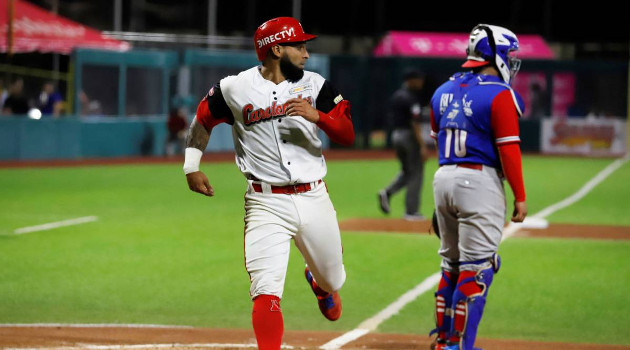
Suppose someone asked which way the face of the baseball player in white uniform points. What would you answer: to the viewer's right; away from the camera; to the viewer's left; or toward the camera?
to the viewer's right

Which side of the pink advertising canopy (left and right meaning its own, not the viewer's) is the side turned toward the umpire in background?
front

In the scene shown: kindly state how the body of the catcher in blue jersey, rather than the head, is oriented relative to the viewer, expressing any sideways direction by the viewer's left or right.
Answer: facing away from the viewer and to the right of the viewer
